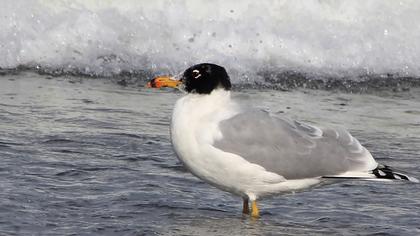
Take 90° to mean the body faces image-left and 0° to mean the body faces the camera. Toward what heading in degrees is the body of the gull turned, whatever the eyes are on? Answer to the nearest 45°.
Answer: approximately 90°
